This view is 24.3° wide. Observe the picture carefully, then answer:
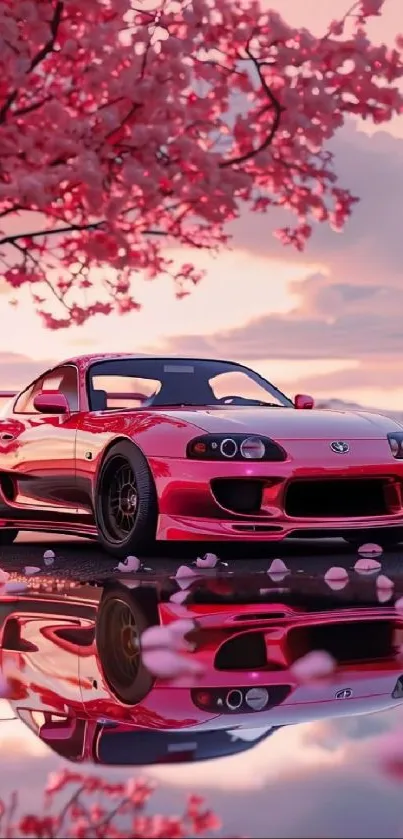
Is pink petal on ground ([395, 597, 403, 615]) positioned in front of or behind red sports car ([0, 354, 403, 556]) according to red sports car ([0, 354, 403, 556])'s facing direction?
in front

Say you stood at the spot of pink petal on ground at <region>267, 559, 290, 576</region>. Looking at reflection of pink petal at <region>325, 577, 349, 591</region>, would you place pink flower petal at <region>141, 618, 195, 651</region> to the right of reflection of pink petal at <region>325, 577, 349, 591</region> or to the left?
right

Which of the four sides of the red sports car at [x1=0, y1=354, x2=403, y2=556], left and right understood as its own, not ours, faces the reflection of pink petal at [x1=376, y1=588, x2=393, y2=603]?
front

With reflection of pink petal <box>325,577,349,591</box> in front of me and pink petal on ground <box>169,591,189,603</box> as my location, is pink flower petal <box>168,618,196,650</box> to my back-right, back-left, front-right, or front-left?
back-right

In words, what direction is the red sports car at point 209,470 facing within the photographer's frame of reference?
facing the viewer and to the right of the viewer

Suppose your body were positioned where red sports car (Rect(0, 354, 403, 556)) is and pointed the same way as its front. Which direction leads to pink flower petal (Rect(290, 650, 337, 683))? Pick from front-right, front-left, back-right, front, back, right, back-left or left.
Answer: front-right

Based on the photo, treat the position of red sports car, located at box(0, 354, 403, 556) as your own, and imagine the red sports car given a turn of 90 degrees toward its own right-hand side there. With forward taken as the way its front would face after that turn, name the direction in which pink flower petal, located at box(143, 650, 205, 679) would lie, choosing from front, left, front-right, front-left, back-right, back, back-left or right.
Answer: front-left

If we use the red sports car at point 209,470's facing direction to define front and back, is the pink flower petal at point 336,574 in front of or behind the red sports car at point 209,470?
in front

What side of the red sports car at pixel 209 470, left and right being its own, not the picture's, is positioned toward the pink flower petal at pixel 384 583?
front
